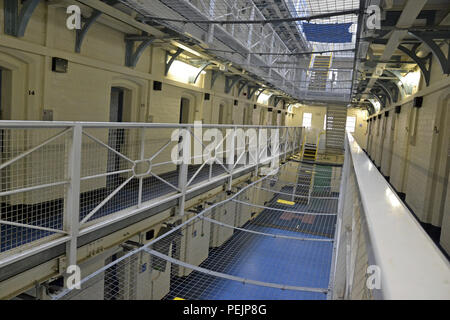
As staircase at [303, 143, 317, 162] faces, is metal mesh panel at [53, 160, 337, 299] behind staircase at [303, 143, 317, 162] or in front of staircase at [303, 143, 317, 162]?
in front

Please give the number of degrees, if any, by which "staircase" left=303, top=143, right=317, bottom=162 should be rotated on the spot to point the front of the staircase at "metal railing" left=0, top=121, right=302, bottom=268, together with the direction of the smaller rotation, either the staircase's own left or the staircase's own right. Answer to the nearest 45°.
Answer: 0° — it already faces it

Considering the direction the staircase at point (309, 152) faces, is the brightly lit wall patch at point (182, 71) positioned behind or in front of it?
in front

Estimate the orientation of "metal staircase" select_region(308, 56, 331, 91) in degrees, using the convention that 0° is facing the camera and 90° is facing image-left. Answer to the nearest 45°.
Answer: approximately 0°

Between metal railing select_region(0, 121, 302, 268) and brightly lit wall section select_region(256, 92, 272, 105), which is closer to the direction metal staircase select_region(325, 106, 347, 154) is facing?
the metal railing

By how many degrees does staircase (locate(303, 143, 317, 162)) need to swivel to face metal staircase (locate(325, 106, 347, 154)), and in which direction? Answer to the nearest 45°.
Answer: approximately 135° to its left

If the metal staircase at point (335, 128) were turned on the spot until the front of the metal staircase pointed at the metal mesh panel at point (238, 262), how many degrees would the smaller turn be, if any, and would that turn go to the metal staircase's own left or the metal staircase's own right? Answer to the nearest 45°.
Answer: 0° — it already faces it

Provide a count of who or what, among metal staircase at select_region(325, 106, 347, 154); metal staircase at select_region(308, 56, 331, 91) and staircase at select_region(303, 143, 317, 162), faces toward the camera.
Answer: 3

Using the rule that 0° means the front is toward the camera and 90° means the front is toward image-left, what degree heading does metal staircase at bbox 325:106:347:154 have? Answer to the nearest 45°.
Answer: approximately 0°

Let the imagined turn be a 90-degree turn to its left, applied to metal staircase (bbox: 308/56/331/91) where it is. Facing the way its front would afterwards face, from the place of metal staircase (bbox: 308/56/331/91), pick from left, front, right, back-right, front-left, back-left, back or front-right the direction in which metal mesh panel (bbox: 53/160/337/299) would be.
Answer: right

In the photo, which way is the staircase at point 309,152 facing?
toward the camera

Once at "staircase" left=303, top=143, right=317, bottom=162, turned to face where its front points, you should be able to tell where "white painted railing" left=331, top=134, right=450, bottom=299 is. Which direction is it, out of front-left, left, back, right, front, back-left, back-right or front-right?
front

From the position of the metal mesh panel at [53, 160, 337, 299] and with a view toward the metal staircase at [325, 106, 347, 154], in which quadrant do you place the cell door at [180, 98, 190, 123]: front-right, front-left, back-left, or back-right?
front-left

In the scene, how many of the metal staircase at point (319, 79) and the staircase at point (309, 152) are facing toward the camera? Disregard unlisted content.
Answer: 2

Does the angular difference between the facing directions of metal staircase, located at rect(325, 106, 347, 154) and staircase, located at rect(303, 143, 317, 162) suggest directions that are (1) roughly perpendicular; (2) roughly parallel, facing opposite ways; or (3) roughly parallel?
roughly parallel
